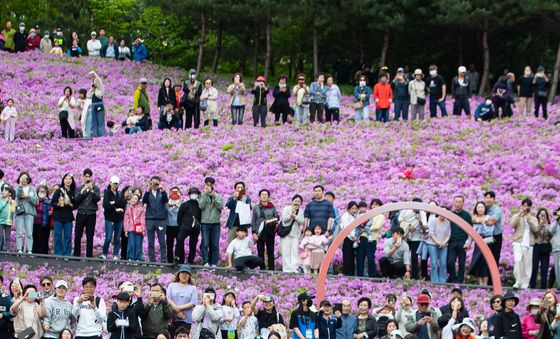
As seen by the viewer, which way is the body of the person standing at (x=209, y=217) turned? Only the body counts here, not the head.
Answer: toward the camera

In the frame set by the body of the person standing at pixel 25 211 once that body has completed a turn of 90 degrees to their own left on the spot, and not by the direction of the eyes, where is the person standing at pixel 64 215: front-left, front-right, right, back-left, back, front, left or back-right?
front

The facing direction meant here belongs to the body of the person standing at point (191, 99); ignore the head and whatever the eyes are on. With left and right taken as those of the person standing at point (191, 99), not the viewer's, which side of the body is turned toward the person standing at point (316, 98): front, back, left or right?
left

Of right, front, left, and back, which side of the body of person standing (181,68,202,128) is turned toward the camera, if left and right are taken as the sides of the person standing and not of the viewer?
front

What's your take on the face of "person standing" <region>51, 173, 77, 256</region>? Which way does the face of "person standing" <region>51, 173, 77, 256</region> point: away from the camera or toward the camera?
toward the camera

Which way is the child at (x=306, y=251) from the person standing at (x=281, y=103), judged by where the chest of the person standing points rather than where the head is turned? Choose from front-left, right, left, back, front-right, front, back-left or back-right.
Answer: front

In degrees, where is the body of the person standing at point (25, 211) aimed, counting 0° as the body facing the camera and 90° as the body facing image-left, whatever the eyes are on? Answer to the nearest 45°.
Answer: approximately 0°

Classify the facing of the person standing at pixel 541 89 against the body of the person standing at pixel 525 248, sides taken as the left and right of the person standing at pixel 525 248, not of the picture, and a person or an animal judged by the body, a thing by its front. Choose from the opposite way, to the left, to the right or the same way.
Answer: the same way

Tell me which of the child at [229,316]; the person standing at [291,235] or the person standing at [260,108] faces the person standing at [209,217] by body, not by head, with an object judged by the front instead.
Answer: the person standing at [260,108]

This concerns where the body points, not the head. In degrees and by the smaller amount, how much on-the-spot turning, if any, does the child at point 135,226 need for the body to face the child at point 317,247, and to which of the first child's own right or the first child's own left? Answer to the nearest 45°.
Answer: approximately 90° to the first child's own left

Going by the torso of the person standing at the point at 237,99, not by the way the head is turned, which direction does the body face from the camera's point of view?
toward the camera

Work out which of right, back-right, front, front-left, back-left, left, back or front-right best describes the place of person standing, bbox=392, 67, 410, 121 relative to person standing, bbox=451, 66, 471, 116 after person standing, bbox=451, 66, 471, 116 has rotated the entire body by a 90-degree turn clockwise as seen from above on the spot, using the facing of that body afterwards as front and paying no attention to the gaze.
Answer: front

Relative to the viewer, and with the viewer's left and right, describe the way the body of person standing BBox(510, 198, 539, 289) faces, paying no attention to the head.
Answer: facing the viewer

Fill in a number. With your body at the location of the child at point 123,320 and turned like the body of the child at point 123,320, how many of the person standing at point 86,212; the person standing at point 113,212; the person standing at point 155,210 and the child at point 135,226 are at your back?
4

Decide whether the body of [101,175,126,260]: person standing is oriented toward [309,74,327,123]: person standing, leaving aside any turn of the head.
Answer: no

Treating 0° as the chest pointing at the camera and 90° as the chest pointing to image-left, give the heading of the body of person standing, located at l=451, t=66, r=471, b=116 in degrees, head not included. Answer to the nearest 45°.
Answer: approximately 0°

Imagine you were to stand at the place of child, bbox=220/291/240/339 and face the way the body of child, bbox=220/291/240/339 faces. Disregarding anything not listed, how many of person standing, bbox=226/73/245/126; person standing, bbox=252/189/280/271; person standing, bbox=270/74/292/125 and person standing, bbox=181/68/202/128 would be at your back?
4

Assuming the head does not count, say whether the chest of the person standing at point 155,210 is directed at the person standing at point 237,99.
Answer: no
